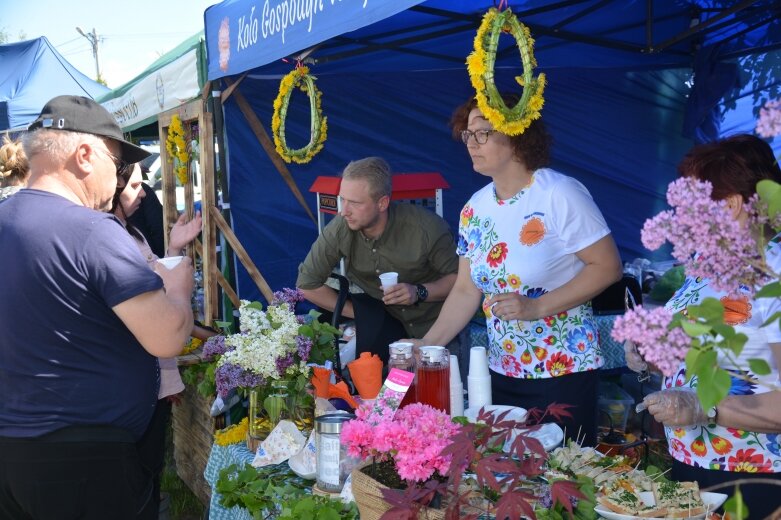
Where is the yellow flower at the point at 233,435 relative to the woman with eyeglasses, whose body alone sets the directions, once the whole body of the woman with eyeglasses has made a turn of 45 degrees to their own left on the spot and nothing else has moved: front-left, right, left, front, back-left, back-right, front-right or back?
right

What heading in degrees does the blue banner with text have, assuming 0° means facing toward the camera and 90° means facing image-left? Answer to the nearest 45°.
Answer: approximately 45°

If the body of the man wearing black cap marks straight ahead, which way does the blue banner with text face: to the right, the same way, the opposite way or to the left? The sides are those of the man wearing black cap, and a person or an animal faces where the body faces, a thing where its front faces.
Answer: the opposite way

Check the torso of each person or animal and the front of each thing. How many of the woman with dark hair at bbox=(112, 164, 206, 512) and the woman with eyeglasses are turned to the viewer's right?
1

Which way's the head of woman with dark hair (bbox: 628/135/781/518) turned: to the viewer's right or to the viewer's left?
to the viewer's left

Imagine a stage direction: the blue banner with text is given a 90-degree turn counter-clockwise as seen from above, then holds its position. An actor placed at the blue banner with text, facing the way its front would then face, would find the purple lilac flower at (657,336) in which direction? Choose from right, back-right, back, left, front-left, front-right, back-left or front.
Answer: front-right

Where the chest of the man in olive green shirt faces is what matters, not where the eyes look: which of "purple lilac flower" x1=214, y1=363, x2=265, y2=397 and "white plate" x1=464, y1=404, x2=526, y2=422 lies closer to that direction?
the purple lilac flower

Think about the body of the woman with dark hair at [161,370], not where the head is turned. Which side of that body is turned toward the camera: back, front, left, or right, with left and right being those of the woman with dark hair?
right

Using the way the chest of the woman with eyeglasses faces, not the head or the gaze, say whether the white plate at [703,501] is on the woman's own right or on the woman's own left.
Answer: on the woman's own left

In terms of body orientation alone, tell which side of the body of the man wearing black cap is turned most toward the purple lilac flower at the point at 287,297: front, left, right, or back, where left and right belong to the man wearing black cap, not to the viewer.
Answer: front

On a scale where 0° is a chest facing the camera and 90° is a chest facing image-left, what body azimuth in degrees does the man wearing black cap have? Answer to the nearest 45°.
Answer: approximately 225°

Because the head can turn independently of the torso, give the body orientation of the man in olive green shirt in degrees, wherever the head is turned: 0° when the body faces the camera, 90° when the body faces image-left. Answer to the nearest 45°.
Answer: approximately 45°

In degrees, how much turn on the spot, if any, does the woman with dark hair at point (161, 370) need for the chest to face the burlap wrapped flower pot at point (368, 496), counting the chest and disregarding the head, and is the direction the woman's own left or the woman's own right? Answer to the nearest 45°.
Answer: approximately 90° to the woman's own right

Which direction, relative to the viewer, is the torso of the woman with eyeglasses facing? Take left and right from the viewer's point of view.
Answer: facing the viewer and to the left of the viewer

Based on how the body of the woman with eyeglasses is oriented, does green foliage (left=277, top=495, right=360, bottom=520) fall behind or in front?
in front
